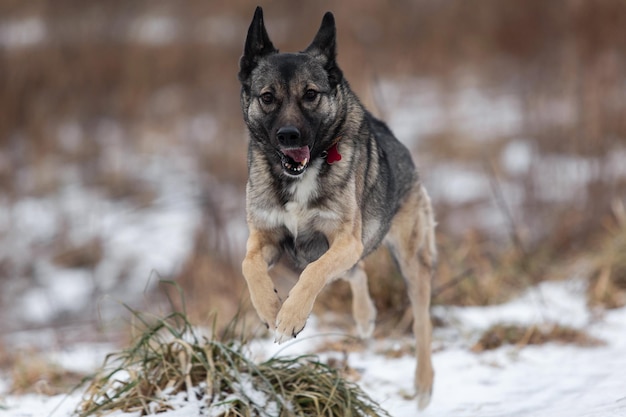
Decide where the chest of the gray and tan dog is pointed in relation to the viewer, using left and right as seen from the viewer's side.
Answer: facing the viewer and to the left of the viewer

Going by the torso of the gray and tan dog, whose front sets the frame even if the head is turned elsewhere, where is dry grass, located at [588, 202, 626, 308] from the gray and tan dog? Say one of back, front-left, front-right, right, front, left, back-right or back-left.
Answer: back
